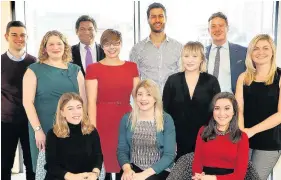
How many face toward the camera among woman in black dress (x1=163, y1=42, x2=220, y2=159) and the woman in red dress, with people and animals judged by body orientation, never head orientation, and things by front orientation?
2

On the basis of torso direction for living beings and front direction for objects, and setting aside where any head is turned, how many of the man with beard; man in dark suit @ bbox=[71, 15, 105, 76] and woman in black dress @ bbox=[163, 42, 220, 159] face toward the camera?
3

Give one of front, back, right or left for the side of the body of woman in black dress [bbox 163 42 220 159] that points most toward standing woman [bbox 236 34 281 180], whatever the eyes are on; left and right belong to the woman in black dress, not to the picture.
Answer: left

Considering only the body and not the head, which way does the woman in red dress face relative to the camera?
toward the camera

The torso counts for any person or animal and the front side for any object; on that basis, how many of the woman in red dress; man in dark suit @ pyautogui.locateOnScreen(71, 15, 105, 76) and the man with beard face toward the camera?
3

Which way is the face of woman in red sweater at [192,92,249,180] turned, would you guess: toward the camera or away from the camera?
toward the camera

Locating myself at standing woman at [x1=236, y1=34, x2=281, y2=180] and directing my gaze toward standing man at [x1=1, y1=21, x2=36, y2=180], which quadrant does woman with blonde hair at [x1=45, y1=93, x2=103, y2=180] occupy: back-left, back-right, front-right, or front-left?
front-left

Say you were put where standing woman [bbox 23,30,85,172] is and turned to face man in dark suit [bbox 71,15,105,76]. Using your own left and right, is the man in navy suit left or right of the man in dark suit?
right

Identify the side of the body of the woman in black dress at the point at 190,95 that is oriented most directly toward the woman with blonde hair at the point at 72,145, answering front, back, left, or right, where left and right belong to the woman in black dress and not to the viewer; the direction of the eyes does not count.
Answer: right

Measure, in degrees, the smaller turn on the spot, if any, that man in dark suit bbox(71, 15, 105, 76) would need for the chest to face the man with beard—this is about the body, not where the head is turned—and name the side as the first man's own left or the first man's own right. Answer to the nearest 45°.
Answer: approximately 45° to the first man's own left

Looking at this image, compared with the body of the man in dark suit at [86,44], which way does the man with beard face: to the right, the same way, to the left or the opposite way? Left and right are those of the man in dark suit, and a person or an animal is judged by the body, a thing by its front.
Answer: the same way

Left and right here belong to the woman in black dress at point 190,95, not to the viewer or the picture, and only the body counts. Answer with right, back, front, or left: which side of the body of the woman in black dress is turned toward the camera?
front

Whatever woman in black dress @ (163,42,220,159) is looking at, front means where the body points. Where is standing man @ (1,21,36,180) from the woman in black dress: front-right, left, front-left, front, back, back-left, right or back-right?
right

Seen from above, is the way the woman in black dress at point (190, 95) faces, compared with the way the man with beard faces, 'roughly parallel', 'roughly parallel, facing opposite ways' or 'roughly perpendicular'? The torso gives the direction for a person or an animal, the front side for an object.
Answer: roughly parallel

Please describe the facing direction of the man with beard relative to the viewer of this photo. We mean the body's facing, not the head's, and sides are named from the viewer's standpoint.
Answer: facing the viewer
